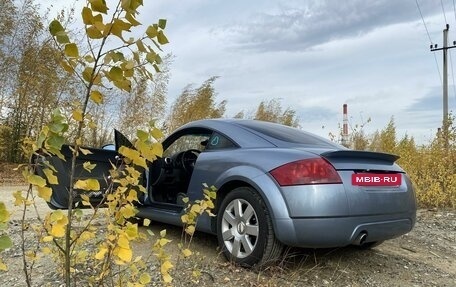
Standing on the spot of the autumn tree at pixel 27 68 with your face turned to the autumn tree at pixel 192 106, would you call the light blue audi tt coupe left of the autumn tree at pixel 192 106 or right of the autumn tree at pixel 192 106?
right

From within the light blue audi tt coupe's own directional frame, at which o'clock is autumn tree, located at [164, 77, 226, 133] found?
The autumn tree is roughly at 1 o'clock from the light blue audi tt coupe.

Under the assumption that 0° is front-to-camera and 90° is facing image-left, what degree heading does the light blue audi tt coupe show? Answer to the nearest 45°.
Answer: approximately 135°

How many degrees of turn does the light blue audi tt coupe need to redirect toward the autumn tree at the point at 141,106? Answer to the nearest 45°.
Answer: approximately 45° to its right
